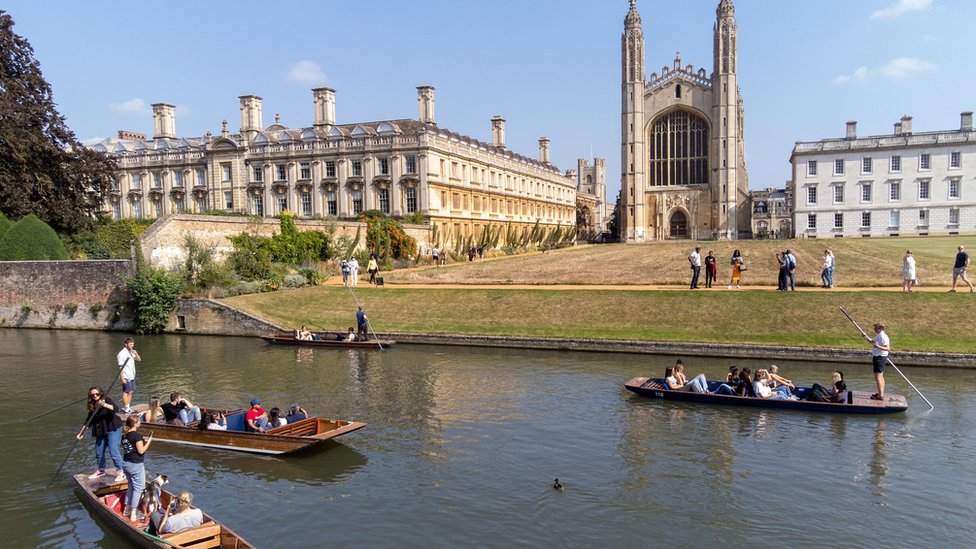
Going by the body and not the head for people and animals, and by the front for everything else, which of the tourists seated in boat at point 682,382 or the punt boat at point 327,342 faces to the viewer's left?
the punt boat

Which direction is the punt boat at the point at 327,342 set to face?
to the viewer's left

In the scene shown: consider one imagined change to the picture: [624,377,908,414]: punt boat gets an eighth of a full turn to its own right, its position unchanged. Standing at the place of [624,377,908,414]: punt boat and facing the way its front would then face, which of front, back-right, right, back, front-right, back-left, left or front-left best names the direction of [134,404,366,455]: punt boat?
left

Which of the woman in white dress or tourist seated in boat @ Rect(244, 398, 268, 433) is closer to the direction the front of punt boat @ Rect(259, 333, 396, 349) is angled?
the tourist seated in boat

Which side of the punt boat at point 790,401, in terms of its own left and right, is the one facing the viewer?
left

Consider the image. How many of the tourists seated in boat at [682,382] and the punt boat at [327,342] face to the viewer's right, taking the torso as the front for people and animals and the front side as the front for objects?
1

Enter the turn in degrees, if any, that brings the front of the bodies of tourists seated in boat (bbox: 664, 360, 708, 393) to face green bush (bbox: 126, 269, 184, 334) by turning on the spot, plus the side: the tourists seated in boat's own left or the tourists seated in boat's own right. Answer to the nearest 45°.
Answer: approximately 180°

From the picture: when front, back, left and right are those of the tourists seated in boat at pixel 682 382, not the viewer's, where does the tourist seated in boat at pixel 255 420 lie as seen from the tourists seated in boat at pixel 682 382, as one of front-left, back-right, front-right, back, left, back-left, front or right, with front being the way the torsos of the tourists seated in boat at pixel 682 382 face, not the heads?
back-right

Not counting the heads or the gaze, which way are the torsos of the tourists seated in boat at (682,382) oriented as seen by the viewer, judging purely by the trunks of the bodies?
to the viewer's right

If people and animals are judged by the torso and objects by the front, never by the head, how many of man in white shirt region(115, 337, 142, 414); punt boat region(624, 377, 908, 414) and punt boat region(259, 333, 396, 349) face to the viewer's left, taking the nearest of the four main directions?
2

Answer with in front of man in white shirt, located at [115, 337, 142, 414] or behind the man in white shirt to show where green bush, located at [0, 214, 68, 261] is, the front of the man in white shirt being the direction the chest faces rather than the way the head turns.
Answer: behind

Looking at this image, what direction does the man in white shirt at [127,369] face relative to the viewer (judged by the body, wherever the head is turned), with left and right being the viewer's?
facing the viewer and to the right of the viewer

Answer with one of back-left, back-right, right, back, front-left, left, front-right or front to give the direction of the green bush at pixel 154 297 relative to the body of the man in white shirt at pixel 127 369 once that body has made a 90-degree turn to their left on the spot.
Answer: front-left

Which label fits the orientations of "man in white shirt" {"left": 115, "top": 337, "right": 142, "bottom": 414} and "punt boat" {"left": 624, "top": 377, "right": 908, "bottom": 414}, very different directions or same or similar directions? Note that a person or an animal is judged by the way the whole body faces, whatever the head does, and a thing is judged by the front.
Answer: very different directions

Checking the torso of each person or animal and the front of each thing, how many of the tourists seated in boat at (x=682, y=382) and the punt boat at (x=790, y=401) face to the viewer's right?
1

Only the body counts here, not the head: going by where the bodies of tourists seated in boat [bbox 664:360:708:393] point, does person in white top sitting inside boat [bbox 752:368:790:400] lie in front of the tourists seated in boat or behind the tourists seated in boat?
in front
